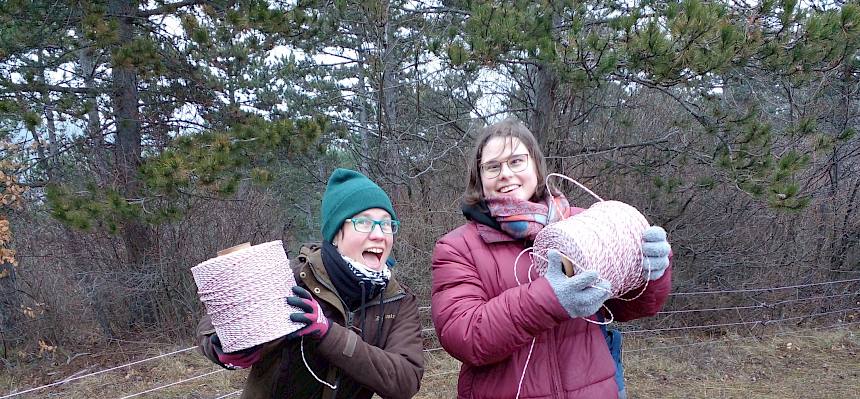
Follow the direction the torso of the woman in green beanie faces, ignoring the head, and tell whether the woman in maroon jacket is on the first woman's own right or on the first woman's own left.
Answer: on the first woman's own left

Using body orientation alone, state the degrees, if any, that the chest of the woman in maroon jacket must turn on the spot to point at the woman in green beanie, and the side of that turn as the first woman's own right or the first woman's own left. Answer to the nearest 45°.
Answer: approximately 135° to the first woman's own right

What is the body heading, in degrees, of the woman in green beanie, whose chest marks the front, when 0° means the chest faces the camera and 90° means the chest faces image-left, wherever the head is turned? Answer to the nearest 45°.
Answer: approximately 0°

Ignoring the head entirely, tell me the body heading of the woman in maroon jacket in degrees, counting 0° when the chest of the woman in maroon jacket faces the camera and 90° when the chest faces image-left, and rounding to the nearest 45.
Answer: approximately 315°
